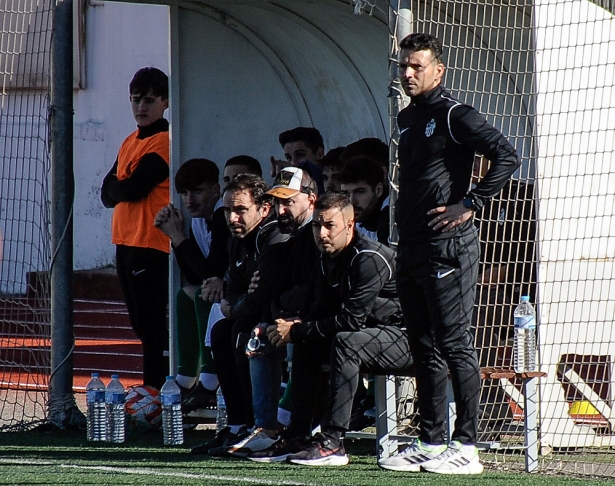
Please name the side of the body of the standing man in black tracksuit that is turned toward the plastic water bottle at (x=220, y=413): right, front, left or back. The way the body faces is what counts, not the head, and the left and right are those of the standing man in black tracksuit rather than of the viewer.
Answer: right

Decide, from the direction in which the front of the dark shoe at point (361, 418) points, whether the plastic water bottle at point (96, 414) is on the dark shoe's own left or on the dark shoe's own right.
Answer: on the dark shoe's own right

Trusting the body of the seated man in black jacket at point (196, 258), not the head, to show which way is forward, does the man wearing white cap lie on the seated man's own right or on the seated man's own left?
on the seated man's own left

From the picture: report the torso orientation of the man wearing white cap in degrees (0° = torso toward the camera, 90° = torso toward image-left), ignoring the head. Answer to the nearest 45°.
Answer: approximately 45°

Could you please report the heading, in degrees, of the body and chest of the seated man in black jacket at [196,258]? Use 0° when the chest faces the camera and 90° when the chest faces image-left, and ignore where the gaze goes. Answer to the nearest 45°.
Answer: approximately 45°

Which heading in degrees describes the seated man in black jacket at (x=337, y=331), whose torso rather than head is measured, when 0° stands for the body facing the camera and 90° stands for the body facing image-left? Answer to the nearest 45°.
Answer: approximately 45°

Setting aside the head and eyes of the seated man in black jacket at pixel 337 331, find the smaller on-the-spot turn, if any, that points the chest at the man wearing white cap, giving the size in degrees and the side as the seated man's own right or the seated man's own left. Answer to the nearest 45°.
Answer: approximately 90° to the seated man's own right
